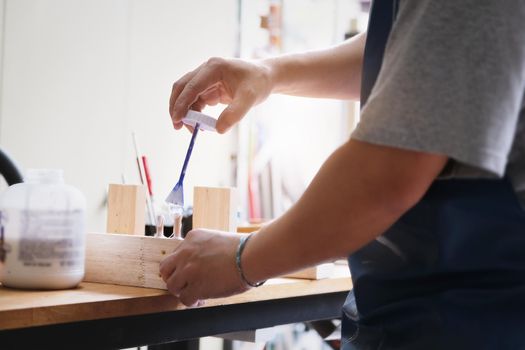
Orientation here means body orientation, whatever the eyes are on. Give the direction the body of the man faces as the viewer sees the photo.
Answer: to the viewer's left

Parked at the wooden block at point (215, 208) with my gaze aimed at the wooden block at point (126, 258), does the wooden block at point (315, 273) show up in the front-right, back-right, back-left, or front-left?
back-left

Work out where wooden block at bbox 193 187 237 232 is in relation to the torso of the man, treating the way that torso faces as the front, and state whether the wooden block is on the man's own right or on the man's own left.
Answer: on the man's own right

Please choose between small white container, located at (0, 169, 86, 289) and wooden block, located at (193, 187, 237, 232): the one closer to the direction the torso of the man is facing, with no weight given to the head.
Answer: the small white container

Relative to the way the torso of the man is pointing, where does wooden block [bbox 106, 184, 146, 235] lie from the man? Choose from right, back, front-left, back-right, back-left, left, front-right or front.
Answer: front-right
